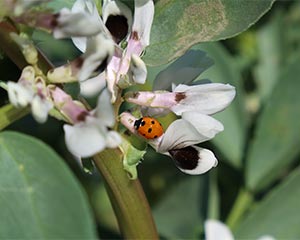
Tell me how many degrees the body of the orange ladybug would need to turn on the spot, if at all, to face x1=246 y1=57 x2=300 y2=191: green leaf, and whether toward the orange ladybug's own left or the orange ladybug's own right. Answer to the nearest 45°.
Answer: approximately 135° to the orange ladybug's own right

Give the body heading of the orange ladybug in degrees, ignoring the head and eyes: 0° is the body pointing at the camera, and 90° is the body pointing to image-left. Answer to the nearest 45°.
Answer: approximately 90°

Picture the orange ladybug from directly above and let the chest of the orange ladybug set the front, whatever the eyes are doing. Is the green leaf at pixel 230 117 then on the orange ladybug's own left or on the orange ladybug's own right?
on the orange ladybug's own right
